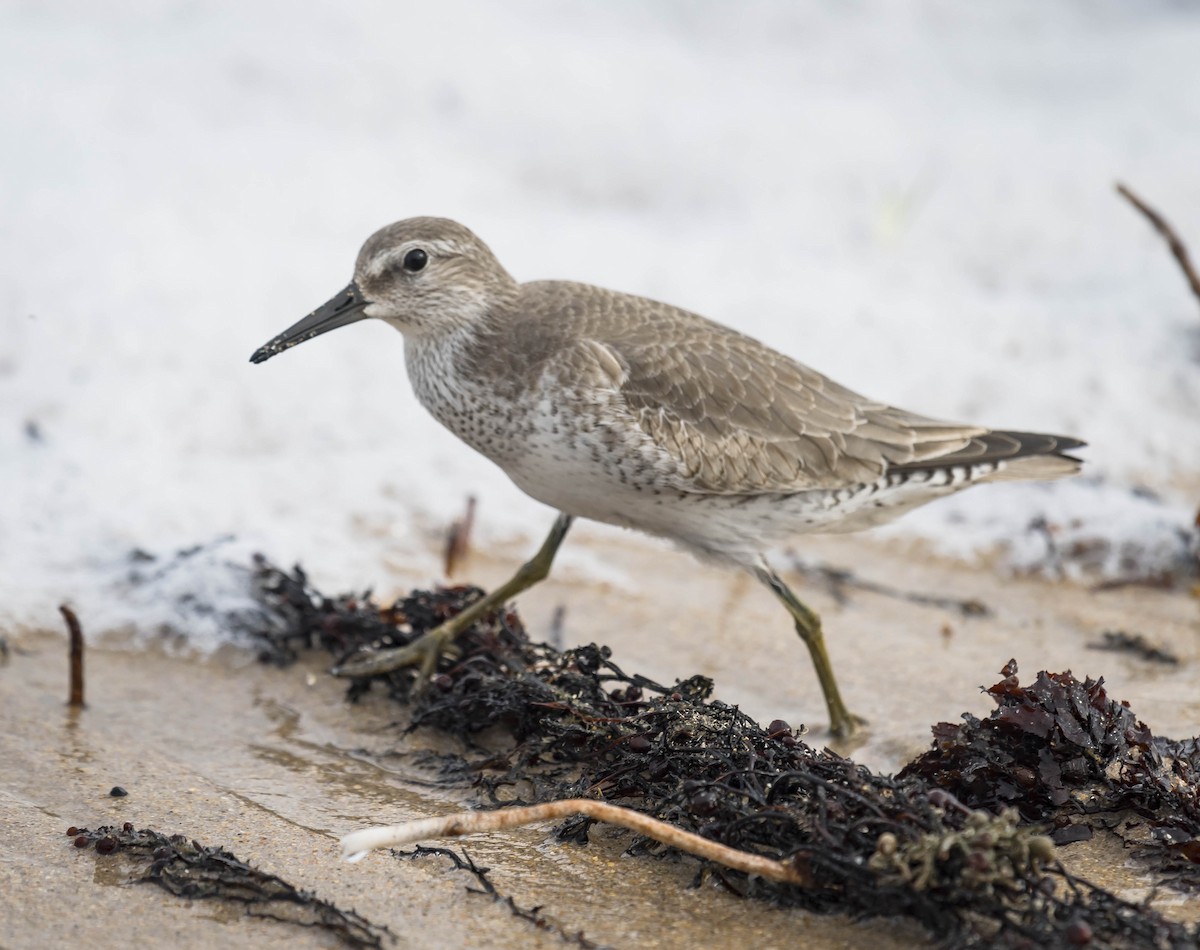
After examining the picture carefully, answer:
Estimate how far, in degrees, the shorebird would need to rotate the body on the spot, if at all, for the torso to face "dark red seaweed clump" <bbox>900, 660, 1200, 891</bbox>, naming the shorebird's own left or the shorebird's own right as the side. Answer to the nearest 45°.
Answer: approximately 135° to the shorebird's own left

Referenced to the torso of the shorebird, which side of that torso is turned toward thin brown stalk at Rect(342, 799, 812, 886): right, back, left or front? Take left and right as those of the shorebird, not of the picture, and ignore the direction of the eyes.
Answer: left

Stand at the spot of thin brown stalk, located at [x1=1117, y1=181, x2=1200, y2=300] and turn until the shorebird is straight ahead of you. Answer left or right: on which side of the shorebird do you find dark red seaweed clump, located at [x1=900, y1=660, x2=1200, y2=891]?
left

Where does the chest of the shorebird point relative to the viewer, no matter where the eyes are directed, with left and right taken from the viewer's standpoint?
facing to the left of the viewer

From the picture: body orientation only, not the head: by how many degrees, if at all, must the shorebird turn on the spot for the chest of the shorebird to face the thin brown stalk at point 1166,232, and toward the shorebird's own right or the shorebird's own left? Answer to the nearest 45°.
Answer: approximately 135° to the shorebird's own right

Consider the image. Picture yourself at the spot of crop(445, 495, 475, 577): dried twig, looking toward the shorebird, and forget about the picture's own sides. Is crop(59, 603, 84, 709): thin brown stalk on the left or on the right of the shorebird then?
right
